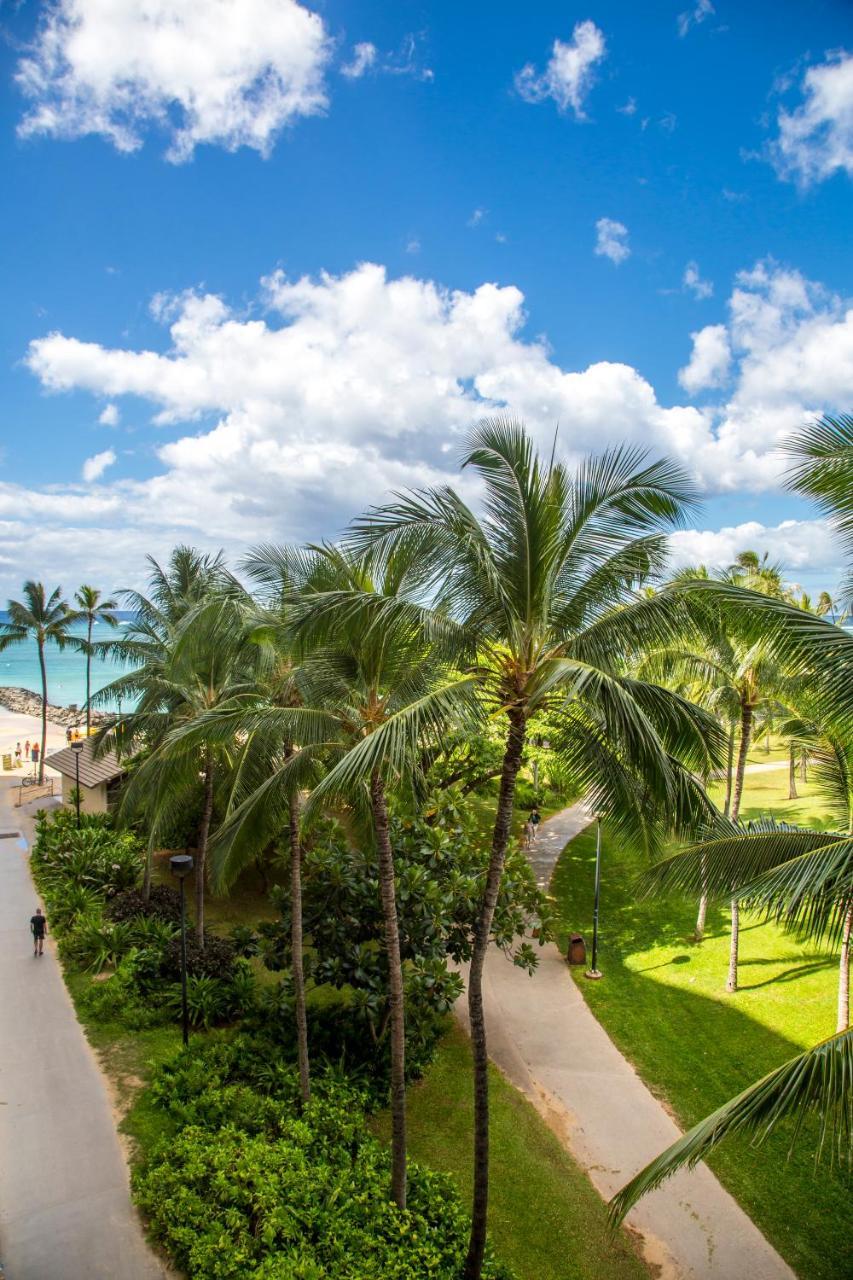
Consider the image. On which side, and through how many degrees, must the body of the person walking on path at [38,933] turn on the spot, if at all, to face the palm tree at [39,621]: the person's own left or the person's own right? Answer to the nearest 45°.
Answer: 0° — they already face it

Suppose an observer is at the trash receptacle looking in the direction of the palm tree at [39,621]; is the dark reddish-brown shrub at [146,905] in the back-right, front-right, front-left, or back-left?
front-left

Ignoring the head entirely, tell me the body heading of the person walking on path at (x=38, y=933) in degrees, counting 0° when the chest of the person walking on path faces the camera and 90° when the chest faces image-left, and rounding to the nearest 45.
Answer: approximately 180°

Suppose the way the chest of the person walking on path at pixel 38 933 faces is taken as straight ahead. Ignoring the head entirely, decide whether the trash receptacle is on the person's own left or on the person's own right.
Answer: on the person's own right

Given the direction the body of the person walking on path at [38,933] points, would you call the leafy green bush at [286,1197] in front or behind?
behind

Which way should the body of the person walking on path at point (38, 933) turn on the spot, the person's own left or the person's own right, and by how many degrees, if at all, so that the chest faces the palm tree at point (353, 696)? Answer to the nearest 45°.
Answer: approximately 180°

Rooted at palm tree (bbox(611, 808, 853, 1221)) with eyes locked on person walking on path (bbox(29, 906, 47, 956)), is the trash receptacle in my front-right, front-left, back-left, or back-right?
front-right
